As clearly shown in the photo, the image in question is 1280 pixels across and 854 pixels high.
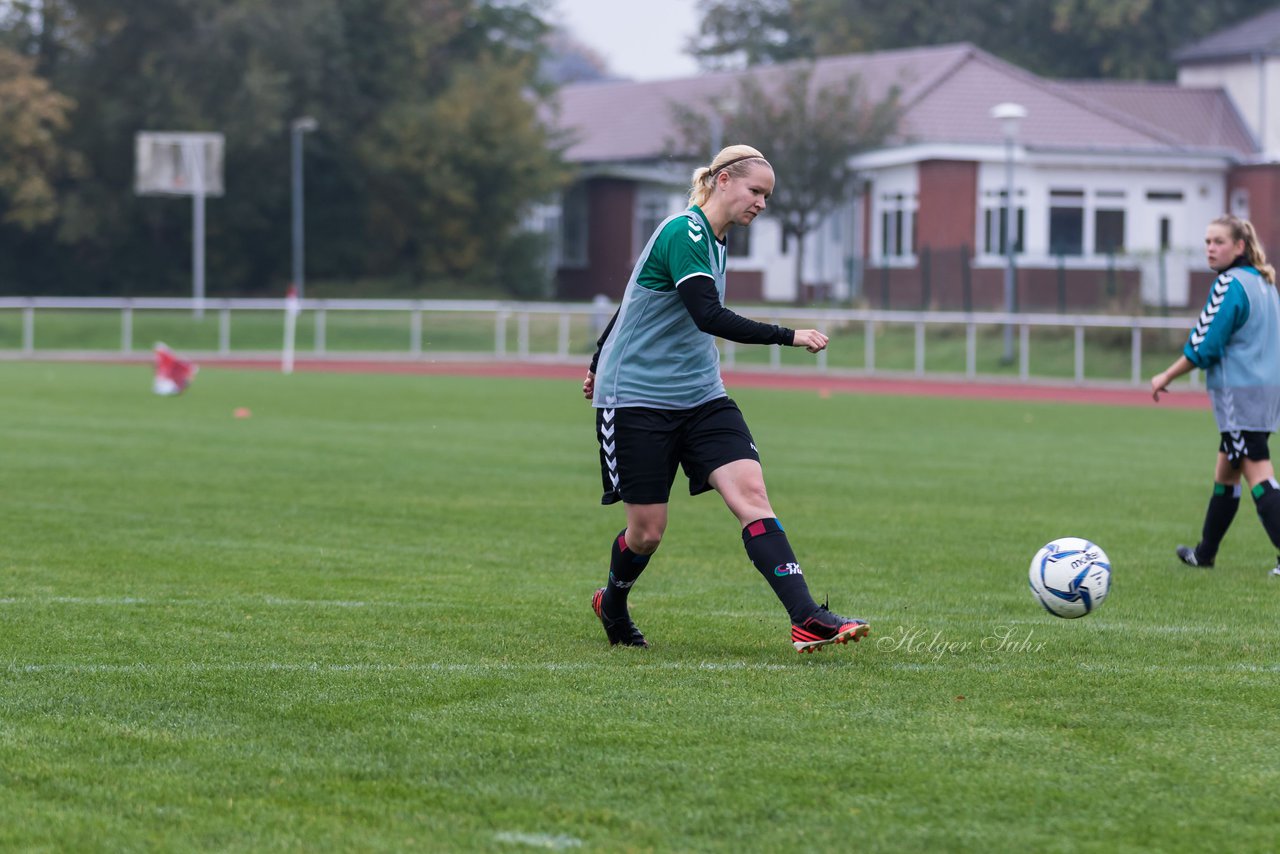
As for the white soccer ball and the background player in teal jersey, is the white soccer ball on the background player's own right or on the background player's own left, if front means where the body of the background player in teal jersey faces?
on the background player's own left

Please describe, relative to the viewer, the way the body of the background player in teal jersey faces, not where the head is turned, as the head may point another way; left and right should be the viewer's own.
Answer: facing away from the viewer and to the left of the viewer
